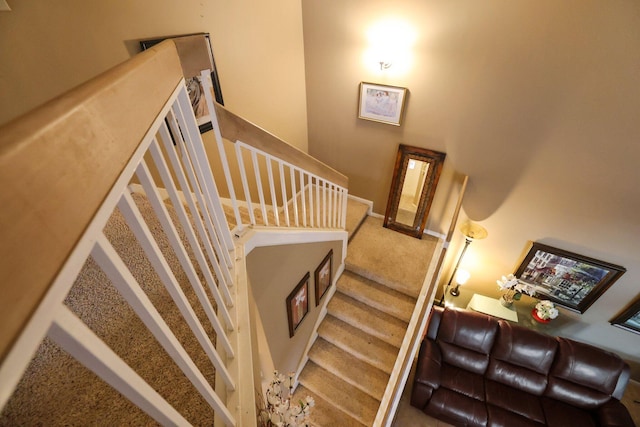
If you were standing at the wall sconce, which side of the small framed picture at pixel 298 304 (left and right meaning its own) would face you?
left

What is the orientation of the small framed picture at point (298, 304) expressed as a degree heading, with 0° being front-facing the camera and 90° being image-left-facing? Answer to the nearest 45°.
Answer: approximately 315°

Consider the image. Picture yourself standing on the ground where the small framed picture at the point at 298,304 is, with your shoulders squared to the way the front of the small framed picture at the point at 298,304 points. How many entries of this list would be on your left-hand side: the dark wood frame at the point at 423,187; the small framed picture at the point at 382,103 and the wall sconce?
3

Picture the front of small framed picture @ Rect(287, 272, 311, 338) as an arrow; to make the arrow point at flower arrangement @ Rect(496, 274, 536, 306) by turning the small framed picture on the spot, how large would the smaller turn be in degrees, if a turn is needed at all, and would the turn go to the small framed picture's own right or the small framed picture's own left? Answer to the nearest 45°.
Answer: approximately 45° to the small framed picture's own left

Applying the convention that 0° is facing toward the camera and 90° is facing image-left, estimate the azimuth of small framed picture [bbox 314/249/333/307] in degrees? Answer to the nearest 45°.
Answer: approximately 315°

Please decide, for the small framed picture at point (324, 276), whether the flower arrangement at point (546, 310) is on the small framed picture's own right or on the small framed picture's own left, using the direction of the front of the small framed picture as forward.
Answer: on the small framed picture's own left

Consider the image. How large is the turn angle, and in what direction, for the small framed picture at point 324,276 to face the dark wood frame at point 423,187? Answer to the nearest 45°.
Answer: approximately 90° to its left

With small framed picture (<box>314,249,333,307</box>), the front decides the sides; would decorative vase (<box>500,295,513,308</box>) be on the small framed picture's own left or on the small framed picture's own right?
on the small framed picture's own left

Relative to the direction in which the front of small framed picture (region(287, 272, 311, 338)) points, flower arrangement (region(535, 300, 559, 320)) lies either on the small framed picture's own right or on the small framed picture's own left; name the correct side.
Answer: on the small framed picture's own left
